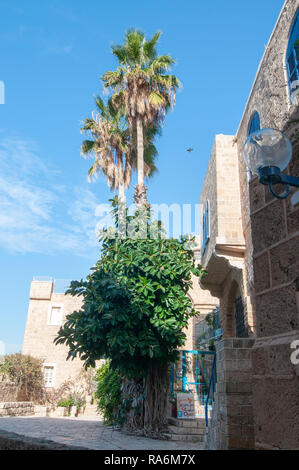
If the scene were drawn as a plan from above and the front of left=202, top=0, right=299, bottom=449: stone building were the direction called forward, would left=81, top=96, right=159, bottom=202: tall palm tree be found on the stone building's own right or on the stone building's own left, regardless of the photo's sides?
on the stone building's own right

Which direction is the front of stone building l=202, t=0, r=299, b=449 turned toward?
to the viewer's left

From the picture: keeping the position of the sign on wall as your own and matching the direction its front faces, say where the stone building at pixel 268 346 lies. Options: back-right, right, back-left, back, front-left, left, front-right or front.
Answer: front

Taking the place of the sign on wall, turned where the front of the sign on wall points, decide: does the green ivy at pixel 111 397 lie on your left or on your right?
on your right

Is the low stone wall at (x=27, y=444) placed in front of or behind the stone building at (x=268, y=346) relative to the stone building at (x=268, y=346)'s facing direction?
in front

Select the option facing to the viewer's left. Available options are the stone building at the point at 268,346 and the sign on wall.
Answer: the stone building

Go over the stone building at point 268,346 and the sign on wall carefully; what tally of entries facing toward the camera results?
1

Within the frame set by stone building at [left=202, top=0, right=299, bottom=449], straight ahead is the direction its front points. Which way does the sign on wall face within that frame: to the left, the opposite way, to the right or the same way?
to the left

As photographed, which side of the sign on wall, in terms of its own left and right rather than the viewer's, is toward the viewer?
front
